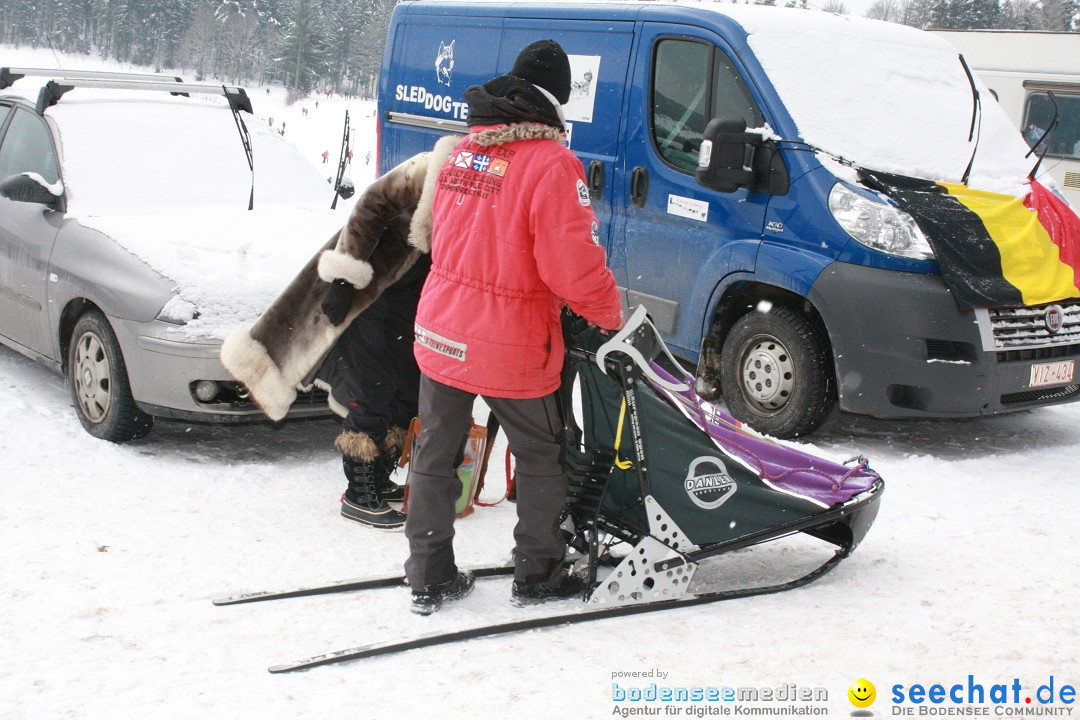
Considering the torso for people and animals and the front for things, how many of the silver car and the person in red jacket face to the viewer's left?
0

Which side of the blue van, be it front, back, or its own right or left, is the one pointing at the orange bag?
right

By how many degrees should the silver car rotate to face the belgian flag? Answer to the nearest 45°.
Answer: approximately 45° to its left

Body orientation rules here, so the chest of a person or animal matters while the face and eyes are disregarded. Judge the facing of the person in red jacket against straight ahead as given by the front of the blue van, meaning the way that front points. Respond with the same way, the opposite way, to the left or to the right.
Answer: to the left

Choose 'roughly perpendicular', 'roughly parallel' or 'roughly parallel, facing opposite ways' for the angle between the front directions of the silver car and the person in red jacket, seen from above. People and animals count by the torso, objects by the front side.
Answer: roughly perpendicular

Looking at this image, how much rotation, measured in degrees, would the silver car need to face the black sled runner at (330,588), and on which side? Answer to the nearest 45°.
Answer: approximately 45° to its right

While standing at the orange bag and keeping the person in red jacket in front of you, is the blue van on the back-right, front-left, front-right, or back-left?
back-left

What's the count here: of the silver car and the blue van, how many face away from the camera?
0

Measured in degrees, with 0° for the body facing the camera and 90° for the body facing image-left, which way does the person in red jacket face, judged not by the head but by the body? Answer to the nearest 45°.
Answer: approximately 225°

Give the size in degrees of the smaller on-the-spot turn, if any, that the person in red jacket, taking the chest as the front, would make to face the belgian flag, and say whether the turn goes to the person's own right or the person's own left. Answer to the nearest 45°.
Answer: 0° — they already face it

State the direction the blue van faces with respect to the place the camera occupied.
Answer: facing the viewer and to the right of the viewer

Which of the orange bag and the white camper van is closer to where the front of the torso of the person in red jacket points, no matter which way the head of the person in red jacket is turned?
the white camper van

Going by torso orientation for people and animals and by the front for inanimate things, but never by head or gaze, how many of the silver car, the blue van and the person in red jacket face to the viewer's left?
0
